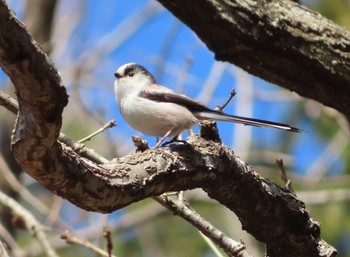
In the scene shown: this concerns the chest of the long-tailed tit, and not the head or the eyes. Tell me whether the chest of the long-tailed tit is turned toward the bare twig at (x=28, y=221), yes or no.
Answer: no

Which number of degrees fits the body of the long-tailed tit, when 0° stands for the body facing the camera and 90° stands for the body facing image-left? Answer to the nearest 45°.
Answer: approximately 90°

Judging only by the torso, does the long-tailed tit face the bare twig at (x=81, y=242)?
no
